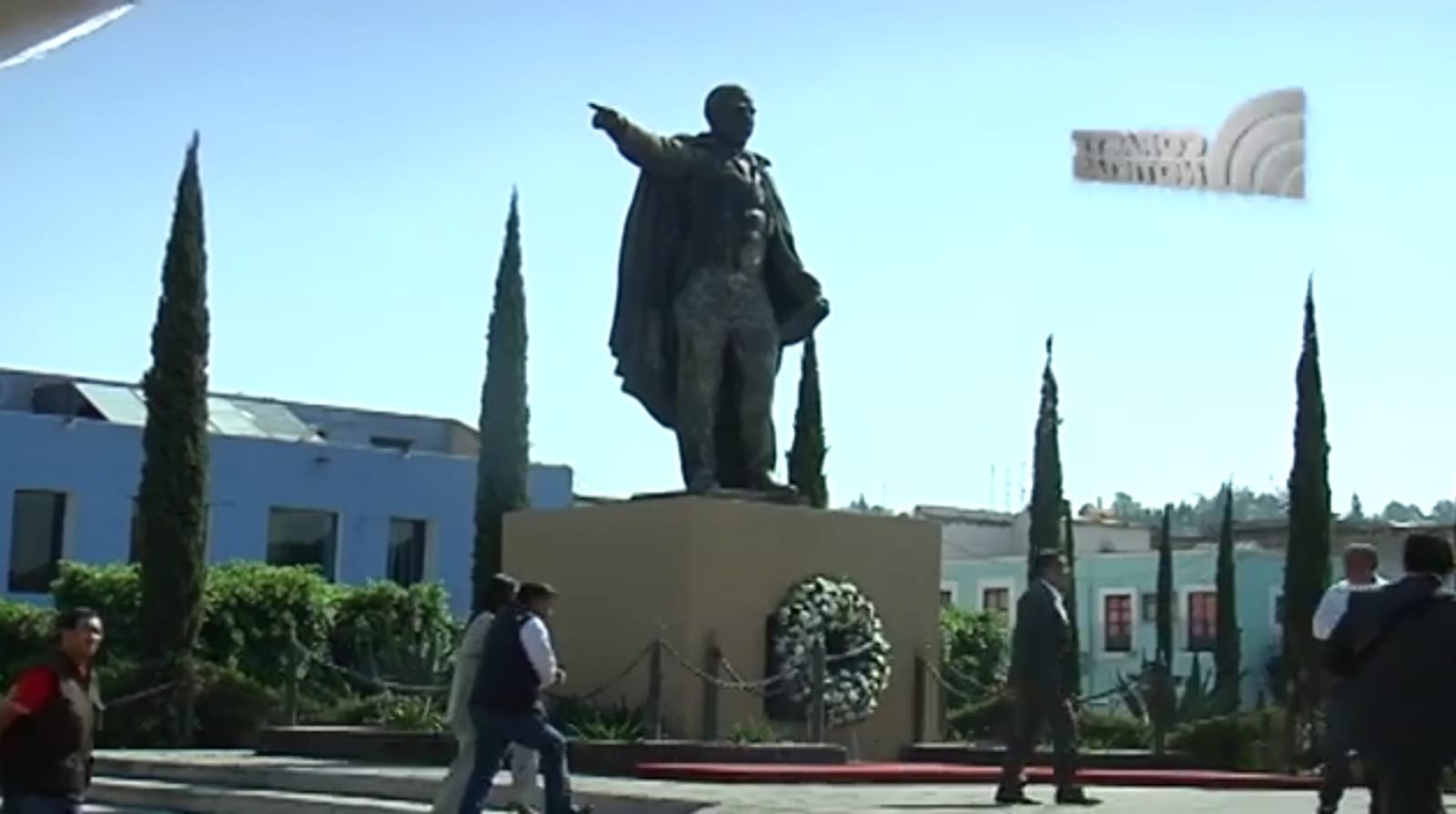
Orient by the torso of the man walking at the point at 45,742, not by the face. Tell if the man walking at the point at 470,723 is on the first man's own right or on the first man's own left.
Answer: on the first man's own left

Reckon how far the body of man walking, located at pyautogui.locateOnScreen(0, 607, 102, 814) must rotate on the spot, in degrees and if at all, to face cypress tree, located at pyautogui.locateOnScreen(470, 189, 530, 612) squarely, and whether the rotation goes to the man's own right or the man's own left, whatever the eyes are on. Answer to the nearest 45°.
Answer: approximately 135° to the man's own left

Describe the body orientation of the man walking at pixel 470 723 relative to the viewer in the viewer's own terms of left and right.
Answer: facing to the right of the viewer

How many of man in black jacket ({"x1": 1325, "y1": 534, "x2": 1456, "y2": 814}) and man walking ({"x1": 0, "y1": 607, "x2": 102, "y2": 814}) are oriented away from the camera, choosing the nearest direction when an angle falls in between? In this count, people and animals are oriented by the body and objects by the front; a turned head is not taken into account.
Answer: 1

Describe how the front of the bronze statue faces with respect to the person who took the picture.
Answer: facing the viewer and to the right of the viewer

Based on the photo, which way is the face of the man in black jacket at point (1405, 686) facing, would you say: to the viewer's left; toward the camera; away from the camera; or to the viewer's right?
away from the camera

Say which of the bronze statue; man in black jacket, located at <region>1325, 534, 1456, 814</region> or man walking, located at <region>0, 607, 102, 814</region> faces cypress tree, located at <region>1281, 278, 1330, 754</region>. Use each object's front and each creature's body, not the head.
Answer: the man in black jacket

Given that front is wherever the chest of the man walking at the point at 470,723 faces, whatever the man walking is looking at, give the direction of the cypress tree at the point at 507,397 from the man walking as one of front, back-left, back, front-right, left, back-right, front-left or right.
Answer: left

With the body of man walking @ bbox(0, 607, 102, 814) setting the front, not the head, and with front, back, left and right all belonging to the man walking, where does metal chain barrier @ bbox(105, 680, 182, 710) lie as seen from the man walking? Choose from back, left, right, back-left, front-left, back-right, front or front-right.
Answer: back-left

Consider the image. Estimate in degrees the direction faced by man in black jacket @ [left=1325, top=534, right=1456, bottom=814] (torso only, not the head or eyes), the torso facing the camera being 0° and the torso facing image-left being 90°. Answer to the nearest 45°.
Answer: approximately 180°

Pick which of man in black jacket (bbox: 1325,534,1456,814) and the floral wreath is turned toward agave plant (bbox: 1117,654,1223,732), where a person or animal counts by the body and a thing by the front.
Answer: the man in black jacket
